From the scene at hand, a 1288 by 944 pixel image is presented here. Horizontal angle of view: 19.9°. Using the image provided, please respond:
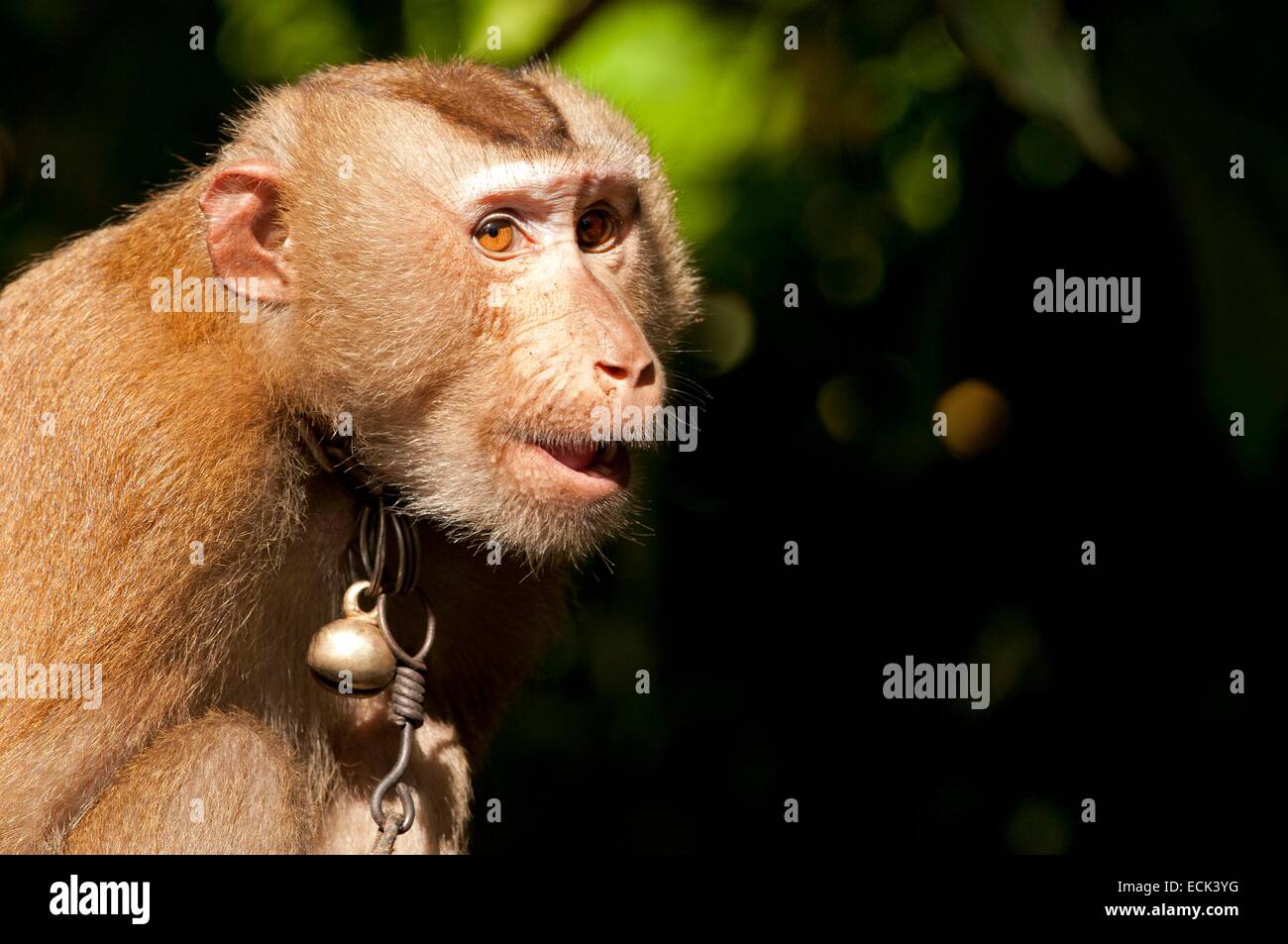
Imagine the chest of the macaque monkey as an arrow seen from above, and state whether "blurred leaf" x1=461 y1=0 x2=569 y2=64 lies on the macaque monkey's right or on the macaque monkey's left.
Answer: on the macaque monkey's left

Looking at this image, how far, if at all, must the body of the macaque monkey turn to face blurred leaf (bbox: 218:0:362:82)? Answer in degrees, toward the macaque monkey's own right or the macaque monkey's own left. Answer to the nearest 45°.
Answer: approximately 135° to the macaque monkey's own left

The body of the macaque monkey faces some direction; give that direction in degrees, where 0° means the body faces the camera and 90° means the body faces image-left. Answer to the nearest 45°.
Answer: approximately 315°

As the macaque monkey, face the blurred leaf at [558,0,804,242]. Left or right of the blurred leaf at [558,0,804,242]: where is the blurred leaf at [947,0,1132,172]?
right

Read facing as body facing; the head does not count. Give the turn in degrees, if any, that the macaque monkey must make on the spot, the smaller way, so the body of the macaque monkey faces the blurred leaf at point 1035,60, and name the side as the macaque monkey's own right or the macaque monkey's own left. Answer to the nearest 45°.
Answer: approximately 45° to the macaque monkey's own left

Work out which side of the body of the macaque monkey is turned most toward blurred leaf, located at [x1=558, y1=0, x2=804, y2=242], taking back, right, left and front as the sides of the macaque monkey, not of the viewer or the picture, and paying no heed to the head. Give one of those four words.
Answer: left
